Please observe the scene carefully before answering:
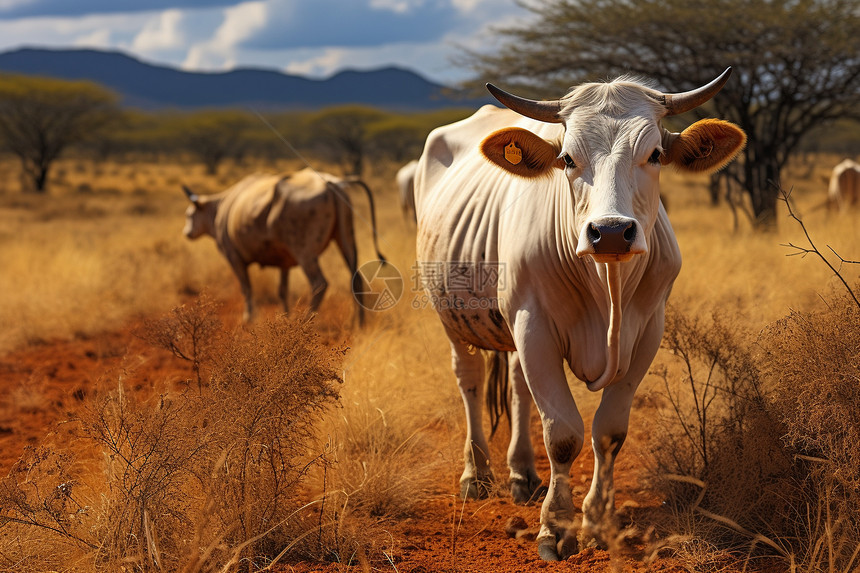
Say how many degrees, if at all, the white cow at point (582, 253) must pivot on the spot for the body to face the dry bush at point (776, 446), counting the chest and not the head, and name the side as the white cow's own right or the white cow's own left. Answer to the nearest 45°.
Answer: approximately 45° to the white cow's own left

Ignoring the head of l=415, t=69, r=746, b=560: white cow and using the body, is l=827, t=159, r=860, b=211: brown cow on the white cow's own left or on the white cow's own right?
on the white cow's own left

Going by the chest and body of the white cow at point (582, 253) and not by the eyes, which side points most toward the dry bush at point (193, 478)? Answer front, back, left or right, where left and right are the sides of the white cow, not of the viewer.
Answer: right

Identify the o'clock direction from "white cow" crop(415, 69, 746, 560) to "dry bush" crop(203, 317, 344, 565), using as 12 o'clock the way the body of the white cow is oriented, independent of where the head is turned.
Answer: The dry bush is roughly at 4 o'clock from the white cow.

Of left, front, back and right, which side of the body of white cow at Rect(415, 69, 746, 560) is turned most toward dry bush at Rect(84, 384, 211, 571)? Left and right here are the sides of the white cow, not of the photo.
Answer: right

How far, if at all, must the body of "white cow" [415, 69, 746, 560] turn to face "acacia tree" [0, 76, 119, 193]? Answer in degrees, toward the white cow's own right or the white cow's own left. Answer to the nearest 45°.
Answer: approximately 180°

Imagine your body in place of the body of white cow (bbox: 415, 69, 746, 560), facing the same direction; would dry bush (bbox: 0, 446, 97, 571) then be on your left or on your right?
on your right

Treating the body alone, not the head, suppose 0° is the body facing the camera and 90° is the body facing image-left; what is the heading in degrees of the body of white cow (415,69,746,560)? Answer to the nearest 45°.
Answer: approximately 315°

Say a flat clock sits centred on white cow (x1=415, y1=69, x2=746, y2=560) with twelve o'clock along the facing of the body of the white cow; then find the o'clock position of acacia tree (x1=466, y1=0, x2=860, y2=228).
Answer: The acacia tree is roughly at 8 o'clock from the white cow.
